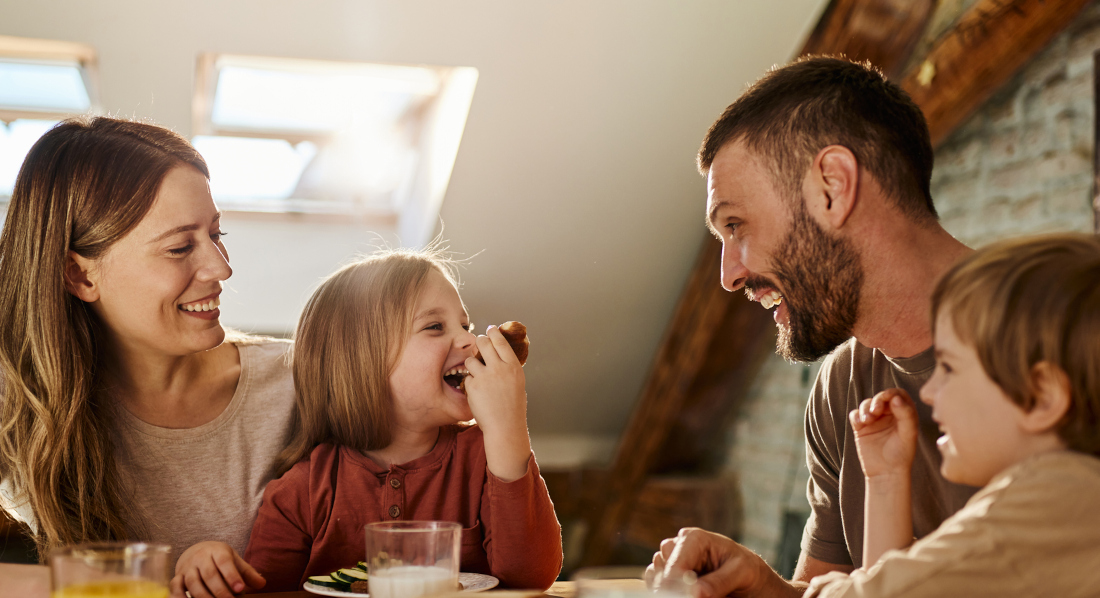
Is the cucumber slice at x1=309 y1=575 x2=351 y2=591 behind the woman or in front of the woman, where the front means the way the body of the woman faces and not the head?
in front

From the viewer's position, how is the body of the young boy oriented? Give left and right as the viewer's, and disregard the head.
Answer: facing to the left of the viewer

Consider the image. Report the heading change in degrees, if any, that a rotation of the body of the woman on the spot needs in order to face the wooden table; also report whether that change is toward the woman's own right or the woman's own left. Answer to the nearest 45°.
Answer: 0° — they already face it

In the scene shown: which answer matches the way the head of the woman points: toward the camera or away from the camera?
toward the camera

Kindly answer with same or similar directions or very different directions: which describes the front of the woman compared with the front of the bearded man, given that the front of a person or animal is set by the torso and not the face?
very different directions

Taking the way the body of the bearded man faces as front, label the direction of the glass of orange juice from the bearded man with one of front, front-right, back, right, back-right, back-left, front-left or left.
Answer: front-left

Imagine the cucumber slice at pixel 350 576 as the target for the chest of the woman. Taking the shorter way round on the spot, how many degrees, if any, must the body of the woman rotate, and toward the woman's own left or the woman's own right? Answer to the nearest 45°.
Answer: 0° — they already face it

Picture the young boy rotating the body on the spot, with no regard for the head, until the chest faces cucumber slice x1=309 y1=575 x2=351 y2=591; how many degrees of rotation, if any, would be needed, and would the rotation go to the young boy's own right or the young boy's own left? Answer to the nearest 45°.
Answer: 0° — they already face it

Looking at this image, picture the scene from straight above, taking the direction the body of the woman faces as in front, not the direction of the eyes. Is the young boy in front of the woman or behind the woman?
in front

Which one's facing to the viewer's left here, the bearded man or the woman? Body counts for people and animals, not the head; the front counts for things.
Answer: the bearded man

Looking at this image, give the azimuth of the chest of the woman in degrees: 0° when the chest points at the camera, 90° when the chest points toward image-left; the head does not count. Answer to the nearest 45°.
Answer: approximately 315°

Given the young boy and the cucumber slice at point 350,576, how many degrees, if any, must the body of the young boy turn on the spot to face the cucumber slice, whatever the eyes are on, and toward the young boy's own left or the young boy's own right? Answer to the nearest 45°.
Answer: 0° — they already face it

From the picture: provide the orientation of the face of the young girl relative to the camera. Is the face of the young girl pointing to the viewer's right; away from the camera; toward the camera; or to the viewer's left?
to the viewer's right

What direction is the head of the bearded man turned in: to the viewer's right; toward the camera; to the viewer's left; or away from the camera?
to the viewer's left

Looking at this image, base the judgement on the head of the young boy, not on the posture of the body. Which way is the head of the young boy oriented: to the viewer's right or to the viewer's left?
to the viewer's left

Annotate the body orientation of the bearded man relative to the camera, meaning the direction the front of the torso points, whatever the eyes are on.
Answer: to the viewer's left
